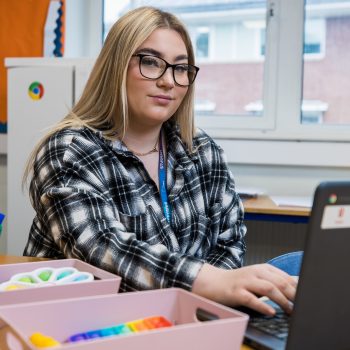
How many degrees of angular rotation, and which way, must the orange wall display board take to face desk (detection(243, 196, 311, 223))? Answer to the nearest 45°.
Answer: approximately 45° to its left

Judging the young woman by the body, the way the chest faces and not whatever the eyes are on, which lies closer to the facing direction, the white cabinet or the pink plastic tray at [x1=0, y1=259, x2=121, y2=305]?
the pink plastic tray

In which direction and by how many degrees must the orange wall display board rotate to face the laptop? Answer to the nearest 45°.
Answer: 0° — it already faces it

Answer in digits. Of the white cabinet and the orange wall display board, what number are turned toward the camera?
2

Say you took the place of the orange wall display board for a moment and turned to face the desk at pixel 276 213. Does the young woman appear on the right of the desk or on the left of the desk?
right

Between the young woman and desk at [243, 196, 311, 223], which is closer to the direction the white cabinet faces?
the young woman

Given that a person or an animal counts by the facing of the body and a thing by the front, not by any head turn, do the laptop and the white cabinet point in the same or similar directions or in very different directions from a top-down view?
very different directions

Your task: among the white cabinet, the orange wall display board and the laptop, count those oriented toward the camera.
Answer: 2

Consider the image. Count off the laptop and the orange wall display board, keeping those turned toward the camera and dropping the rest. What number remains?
1

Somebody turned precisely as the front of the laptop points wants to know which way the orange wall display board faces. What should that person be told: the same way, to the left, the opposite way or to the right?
the opposite way

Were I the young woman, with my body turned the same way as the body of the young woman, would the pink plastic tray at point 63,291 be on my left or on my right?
on my right
